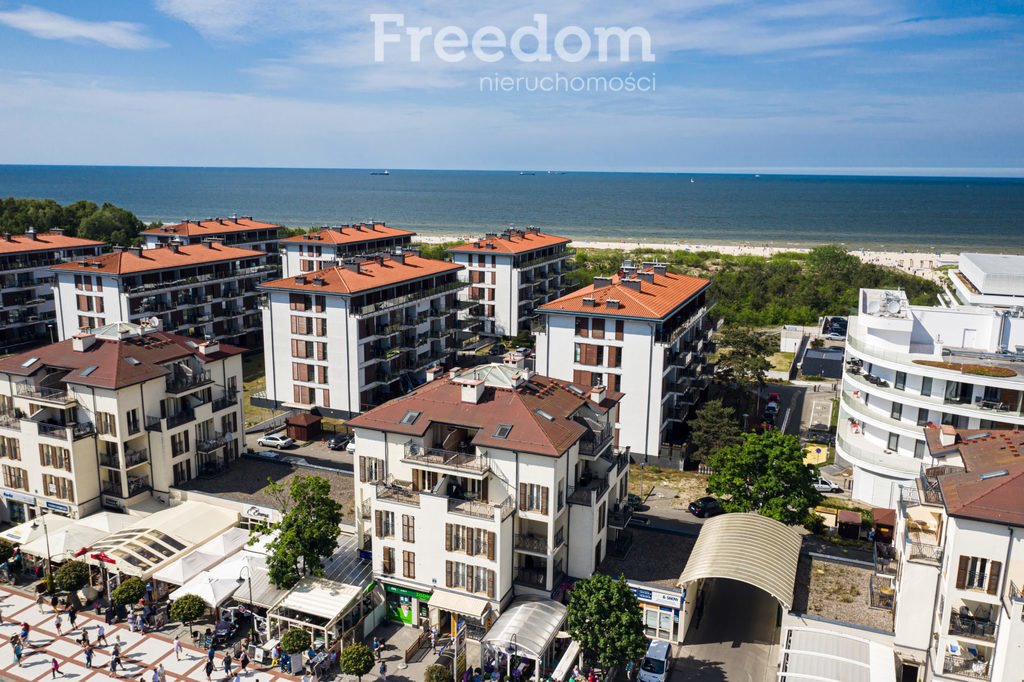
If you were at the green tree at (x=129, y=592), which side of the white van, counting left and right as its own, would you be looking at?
right

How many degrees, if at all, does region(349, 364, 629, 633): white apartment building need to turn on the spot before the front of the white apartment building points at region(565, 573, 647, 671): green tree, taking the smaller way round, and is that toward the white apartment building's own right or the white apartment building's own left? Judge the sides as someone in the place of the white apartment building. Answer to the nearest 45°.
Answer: approximately 90° to the white apartment building's own left

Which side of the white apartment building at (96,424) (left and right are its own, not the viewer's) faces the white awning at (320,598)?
left

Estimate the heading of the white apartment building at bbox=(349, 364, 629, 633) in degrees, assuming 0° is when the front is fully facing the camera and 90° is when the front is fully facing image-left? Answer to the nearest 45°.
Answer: approximately 45°

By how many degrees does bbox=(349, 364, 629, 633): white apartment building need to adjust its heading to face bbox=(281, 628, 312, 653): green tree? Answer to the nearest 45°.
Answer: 0° — it already faces it

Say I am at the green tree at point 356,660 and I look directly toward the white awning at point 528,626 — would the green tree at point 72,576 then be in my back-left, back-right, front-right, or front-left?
back-left

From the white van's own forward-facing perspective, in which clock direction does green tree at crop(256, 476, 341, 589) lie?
The green tree is roughly at 3 o'clock from the white van.

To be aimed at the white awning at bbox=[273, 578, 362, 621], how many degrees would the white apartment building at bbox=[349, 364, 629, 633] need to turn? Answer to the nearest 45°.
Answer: approximately 45° to its right

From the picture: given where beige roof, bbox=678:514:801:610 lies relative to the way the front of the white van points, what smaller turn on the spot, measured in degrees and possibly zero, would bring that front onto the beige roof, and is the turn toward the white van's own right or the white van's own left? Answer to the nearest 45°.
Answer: approximately 135° to the white van's own left

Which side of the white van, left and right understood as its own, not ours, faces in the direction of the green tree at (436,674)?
right

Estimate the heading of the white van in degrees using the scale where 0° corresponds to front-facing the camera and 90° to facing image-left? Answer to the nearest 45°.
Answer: approximately 0°

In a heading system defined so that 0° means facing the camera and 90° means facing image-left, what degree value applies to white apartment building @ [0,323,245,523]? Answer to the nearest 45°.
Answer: approximately 45°
